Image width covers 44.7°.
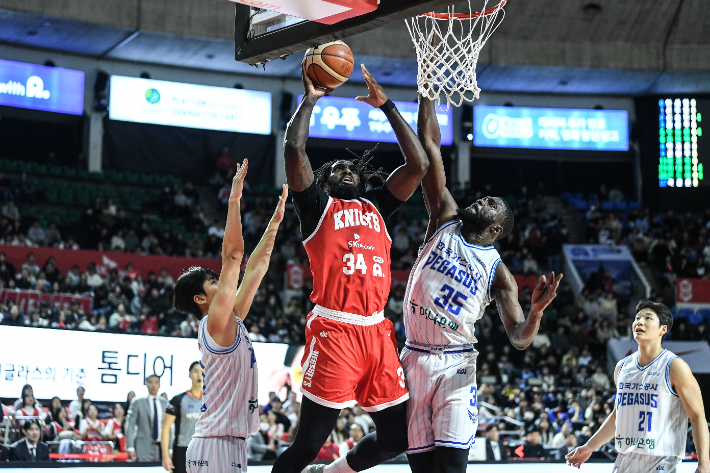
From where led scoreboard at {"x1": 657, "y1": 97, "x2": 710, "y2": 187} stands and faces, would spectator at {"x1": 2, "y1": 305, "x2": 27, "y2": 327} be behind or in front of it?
in front

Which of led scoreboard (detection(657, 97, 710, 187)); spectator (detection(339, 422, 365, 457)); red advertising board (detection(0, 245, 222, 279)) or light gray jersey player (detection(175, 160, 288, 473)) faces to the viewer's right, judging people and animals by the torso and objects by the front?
the light gray jersey player

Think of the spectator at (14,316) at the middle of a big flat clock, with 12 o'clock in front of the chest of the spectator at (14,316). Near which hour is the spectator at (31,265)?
the spectator at (31,265) is roughly at 6 o'clock from the spectator at (14,316).

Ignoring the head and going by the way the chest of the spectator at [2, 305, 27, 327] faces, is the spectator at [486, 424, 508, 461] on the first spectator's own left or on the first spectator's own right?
on the first spectator's own left

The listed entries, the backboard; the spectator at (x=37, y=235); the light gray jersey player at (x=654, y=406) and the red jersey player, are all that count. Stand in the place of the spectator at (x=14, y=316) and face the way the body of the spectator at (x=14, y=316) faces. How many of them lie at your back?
1

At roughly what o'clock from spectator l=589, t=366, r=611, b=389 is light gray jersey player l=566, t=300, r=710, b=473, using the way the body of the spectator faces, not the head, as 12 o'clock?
The light gray jersey player is roughly at 12 o'clock from the spectator.

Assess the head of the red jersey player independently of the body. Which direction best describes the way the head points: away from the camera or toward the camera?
toward the camera

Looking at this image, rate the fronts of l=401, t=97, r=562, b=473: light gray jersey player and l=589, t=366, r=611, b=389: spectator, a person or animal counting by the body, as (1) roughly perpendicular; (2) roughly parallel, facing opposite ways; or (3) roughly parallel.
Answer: roughly parallel

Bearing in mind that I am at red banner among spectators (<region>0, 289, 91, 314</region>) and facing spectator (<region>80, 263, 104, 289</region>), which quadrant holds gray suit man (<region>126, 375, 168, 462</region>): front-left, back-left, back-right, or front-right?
back-right

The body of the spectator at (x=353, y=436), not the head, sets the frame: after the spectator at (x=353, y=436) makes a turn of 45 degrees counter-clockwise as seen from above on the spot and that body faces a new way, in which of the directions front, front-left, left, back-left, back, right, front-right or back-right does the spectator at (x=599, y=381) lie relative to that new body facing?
left

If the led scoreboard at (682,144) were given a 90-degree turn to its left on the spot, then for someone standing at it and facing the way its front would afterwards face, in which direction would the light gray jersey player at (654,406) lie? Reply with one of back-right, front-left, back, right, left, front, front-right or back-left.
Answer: right

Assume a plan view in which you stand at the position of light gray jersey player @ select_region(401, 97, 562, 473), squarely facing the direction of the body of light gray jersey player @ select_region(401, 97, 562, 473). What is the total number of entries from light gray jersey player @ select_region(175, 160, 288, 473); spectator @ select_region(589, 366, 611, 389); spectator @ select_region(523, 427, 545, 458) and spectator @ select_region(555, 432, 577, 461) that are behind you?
3

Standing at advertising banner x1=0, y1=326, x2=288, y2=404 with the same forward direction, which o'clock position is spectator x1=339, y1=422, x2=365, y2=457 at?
The spectator is roughly at 9 o'clock from the advertising banner.

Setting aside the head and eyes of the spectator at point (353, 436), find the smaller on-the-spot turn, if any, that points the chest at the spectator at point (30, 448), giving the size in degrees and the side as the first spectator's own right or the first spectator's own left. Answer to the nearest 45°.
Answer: approximately 45° to the first spectator's own right

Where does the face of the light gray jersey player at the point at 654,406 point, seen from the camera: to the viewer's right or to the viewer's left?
to the viewer's left

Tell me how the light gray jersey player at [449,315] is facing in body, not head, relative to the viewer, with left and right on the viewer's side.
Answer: facing the viewer
